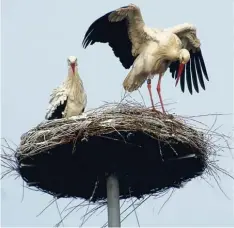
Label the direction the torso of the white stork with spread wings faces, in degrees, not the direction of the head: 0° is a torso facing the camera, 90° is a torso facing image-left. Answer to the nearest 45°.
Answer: approximately 315°
